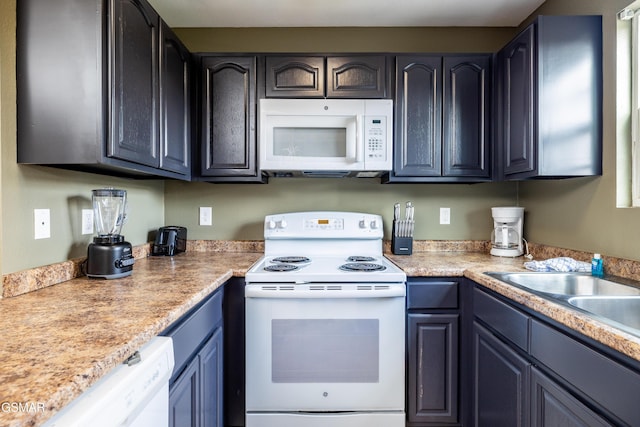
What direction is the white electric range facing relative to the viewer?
toward the camera

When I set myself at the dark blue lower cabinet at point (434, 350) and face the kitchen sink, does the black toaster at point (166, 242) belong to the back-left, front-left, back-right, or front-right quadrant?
back-right

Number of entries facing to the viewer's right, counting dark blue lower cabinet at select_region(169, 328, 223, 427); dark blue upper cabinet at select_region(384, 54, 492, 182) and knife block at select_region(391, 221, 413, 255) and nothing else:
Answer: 1

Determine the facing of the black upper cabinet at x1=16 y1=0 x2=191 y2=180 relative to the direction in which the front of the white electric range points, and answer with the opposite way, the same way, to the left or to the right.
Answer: to the left

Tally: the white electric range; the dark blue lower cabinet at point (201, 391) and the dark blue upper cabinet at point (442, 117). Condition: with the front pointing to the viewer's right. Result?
1

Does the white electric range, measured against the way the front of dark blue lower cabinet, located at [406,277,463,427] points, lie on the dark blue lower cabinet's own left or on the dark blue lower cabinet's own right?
on the dark blue lower cabinet's own right

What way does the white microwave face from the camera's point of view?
toward the camera

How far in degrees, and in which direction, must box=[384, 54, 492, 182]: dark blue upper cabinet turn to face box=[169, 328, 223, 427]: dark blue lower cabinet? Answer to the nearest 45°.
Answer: approximately 45° to its right

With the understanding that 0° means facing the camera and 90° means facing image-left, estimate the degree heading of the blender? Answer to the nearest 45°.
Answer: approximately 315°

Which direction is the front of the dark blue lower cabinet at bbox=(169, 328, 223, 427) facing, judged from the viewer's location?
facing to the right of the viewer

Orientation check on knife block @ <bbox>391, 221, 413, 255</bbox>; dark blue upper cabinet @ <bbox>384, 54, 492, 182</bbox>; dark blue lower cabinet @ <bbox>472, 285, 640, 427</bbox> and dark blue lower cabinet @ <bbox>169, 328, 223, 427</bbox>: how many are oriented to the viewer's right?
1

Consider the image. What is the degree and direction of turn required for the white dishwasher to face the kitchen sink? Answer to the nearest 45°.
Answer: approximately 45° to its left

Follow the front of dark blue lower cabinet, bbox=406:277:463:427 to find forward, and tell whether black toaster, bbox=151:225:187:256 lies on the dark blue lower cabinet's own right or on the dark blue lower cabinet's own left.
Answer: on the dark blue lower cabinet's own right
